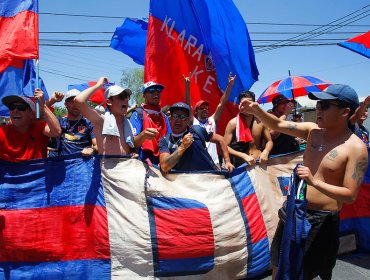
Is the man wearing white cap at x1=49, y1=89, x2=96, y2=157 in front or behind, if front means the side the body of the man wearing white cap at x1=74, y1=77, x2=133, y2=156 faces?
behind

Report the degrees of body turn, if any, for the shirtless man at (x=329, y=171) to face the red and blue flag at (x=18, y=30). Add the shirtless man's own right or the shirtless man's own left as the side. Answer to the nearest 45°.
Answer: approximately 45° to the shirtless man's own right

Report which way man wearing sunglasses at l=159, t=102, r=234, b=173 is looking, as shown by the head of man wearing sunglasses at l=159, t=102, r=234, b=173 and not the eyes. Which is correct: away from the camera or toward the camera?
toward the camera

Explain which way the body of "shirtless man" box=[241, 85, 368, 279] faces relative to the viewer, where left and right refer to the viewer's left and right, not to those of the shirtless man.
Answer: facing the viewer and to the left of the viewer

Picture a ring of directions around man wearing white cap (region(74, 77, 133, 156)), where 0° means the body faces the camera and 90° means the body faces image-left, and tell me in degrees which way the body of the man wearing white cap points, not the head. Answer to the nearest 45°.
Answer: approximately 315°

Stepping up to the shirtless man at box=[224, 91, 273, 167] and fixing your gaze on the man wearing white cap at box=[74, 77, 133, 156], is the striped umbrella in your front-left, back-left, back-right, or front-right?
back-right

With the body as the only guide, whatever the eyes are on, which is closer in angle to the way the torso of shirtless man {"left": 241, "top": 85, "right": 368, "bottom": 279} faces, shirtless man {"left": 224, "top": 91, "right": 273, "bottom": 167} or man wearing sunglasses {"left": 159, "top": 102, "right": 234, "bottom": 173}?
the man wearing sunglasses

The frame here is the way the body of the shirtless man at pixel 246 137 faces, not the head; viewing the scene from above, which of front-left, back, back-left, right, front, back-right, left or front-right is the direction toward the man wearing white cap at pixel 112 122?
front-right

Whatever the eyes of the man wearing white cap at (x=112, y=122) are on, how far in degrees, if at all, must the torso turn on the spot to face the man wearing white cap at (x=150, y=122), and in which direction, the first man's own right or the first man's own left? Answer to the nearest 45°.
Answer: approximately 90° to the first man's own left

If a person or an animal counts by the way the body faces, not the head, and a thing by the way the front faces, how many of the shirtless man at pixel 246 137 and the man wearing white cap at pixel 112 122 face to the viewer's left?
0

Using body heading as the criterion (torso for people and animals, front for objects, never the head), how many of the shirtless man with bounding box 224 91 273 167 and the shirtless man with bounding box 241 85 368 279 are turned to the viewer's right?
0

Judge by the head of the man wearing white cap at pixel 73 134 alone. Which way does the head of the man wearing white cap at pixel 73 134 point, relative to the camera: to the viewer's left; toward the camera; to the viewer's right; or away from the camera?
toward the camera

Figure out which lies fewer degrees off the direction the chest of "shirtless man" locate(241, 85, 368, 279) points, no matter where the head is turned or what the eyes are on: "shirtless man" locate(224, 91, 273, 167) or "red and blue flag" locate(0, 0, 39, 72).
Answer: the red and blue flag

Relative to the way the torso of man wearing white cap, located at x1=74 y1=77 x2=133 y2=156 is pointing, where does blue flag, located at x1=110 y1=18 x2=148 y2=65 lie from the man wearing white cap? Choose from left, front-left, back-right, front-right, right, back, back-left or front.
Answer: back-left

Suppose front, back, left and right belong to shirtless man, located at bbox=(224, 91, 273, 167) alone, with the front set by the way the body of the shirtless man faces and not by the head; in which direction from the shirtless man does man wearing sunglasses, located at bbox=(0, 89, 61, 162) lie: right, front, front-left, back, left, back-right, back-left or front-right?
front-right

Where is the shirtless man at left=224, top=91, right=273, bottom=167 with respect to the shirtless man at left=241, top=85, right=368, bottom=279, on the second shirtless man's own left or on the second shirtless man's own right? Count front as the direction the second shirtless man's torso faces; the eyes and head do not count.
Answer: on the second shirtless man's own right

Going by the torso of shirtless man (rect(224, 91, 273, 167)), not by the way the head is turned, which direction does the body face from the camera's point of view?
toward the camera

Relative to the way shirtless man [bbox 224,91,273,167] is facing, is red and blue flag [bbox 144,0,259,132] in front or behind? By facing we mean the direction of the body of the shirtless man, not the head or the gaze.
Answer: behind
